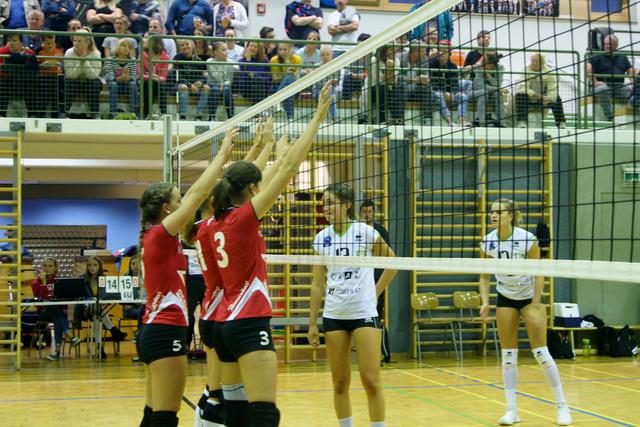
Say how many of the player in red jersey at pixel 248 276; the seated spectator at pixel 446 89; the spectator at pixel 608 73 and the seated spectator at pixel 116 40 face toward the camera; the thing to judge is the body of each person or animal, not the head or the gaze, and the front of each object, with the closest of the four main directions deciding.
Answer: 3

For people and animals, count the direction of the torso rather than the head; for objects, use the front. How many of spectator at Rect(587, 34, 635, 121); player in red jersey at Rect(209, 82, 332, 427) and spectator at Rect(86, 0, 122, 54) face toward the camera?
2

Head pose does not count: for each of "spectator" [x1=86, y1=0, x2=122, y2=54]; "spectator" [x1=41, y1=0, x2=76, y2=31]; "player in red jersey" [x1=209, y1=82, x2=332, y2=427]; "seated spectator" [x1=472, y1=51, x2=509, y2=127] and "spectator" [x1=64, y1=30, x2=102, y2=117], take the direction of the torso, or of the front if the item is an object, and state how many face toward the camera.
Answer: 4

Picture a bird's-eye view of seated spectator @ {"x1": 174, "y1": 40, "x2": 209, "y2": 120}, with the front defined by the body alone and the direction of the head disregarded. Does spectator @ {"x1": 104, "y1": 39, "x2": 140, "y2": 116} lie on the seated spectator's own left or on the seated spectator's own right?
on the seated spectator's own right

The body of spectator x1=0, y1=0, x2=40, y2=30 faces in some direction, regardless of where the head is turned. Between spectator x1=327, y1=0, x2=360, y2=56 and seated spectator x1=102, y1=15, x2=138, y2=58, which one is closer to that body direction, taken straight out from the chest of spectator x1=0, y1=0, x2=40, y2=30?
the seated spectator

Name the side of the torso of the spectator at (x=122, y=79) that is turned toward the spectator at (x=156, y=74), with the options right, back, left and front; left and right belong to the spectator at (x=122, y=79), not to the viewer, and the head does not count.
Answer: left
